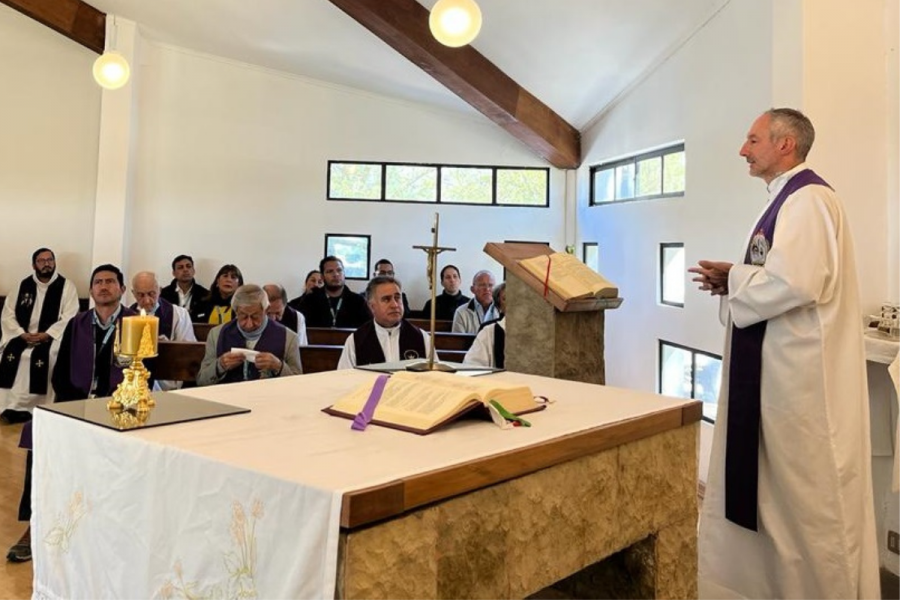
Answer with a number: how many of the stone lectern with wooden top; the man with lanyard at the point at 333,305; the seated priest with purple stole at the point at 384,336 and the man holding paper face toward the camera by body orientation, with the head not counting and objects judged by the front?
3

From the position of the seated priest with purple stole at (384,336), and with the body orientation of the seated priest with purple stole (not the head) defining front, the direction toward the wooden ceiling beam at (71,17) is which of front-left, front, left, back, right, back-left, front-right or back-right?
back-right

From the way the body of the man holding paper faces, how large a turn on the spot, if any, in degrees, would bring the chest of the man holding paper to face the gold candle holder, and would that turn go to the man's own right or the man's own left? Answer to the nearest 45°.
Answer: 0° — they already face it

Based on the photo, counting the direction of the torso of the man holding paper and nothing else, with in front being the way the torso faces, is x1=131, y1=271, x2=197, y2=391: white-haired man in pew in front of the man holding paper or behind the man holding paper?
behind

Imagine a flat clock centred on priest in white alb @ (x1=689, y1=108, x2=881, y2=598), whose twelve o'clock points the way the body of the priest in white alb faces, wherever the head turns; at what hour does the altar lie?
The altar is roughly at 10 o'clock from the priest in white alb.

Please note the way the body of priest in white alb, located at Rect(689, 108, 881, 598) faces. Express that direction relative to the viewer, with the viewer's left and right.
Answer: facing to the left of the viewer

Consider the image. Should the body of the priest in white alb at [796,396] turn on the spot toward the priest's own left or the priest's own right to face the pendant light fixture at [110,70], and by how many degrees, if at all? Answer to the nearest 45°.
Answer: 0° — they already face it

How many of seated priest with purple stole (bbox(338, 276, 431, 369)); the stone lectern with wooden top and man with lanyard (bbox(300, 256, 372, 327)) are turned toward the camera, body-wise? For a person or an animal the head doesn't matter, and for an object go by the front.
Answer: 2

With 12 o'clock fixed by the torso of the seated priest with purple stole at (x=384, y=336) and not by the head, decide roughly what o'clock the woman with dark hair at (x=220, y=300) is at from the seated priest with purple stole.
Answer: The woman with dark hair is roughly at 5 o'clock from the seated priest with purple stole.

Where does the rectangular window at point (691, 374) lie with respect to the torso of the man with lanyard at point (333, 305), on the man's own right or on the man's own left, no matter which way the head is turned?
on the man's own left

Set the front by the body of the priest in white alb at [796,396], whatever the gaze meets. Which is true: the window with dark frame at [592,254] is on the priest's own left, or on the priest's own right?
on the priest's own right
